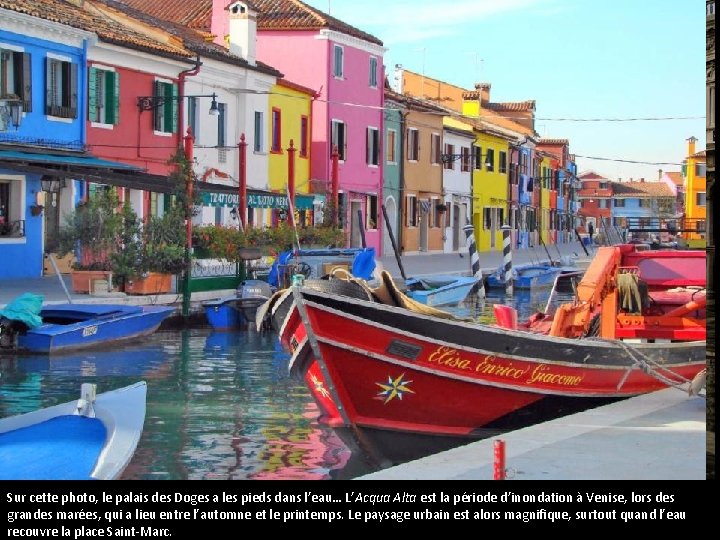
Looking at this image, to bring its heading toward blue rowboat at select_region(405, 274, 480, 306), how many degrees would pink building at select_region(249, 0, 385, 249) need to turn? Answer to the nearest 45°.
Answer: approximately 45° to its right

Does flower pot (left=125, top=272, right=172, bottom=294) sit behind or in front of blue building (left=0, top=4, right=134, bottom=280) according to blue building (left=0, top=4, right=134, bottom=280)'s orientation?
in front

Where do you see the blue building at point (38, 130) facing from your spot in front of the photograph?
facing the viewer and to the right of the viewer

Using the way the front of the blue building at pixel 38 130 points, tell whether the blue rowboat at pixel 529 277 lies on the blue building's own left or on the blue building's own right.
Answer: on the blue building's own left

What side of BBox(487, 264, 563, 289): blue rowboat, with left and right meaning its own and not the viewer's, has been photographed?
right

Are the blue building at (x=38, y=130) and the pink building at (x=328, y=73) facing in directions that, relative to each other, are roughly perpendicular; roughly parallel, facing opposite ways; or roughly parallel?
roughly parallel

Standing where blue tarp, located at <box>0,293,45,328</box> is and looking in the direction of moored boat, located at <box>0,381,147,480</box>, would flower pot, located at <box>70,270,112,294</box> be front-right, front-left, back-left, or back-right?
back-left

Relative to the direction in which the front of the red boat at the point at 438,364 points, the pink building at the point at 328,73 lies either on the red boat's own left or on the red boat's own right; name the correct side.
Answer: on the red boat's own right

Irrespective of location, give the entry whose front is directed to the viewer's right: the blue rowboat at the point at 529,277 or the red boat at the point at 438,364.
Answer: the blue rowboat

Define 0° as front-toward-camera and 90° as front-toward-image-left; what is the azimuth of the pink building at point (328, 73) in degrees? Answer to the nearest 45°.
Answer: approximately 315°

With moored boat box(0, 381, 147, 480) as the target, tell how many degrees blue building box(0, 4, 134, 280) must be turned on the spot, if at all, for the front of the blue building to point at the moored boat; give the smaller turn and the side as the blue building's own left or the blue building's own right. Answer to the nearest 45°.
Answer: approximately 45° to the blue building's own right

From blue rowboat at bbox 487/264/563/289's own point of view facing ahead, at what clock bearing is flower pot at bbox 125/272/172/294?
The flower pot is roughly at 4 o'clock from the blue rowboat.

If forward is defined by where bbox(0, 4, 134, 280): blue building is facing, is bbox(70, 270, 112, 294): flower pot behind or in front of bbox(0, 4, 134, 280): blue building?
in front
